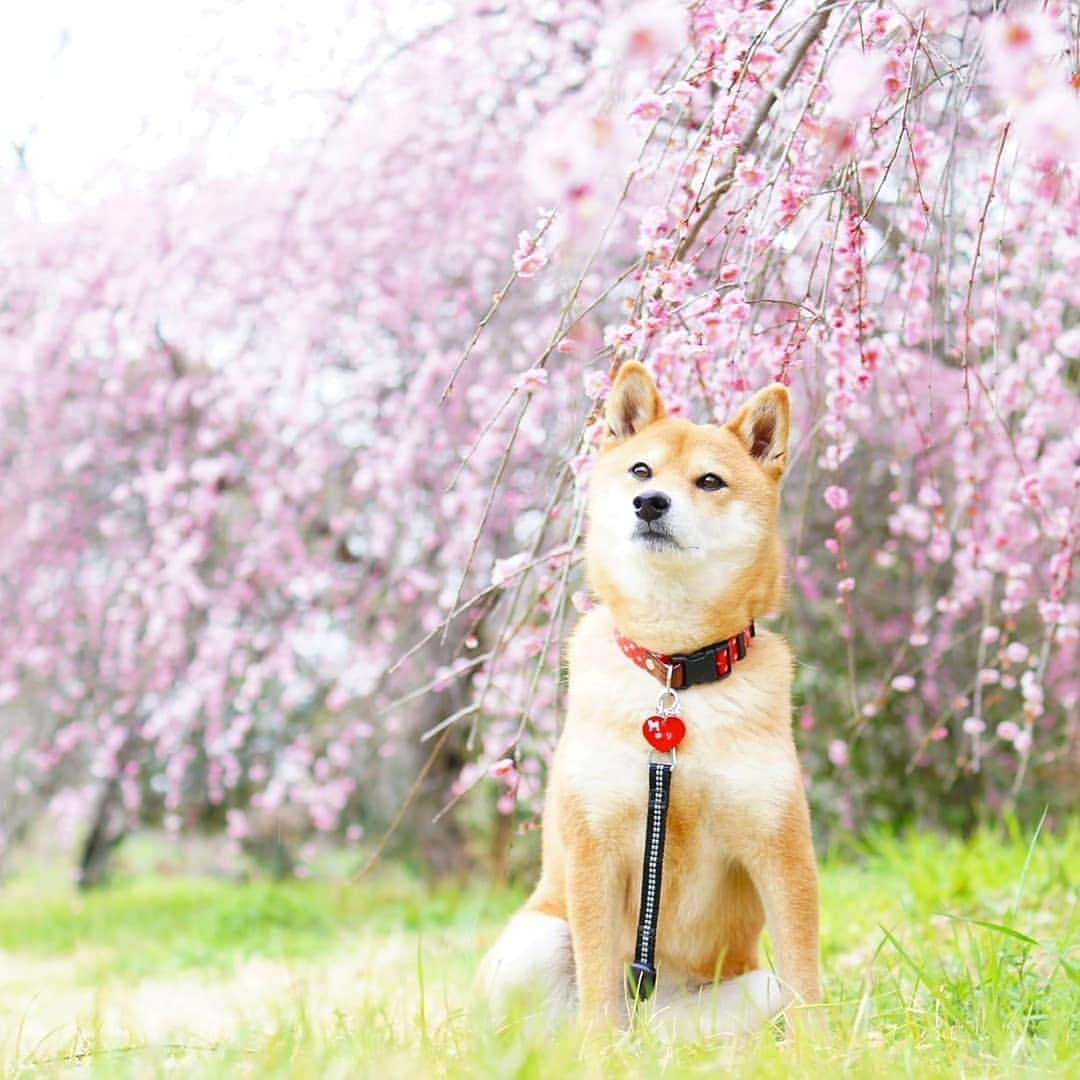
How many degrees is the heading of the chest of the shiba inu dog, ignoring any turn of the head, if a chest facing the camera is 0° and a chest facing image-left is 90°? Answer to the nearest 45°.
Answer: approximately 0°

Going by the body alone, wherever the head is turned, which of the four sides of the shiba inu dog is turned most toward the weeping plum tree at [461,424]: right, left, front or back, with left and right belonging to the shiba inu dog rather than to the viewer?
back
